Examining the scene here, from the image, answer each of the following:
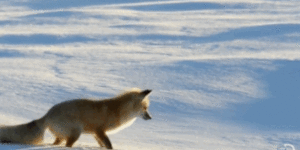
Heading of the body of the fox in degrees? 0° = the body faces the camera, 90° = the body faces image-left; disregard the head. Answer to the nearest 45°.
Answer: approximately 270°

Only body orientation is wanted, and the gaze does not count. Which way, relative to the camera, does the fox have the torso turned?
to the viewer's right
